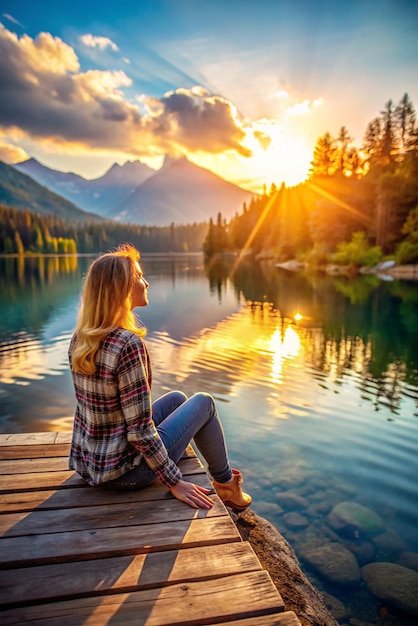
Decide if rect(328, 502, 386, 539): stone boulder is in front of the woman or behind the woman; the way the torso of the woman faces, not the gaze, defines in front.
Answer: in front

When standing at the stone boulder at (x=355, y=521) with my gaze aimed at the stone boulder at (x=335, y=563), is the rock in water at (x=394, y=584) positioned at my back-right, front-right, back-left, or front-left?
front-left

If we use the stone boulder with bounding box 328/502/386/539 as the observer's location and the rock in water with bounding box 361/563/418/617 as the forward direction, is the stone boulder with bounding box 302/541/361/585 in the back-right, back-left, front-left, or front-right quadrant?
front-right

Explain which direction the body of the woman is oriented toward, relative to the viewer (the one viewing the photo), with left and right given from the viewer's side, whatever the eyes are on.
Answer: facing away from the viewer and to the right of the viewer

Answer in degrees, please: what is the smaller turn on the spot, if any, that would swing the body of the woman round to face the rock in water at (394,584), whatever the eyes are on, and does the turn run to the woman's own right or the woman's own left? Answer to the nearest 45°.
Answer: approximately 45° to the woman's own right
